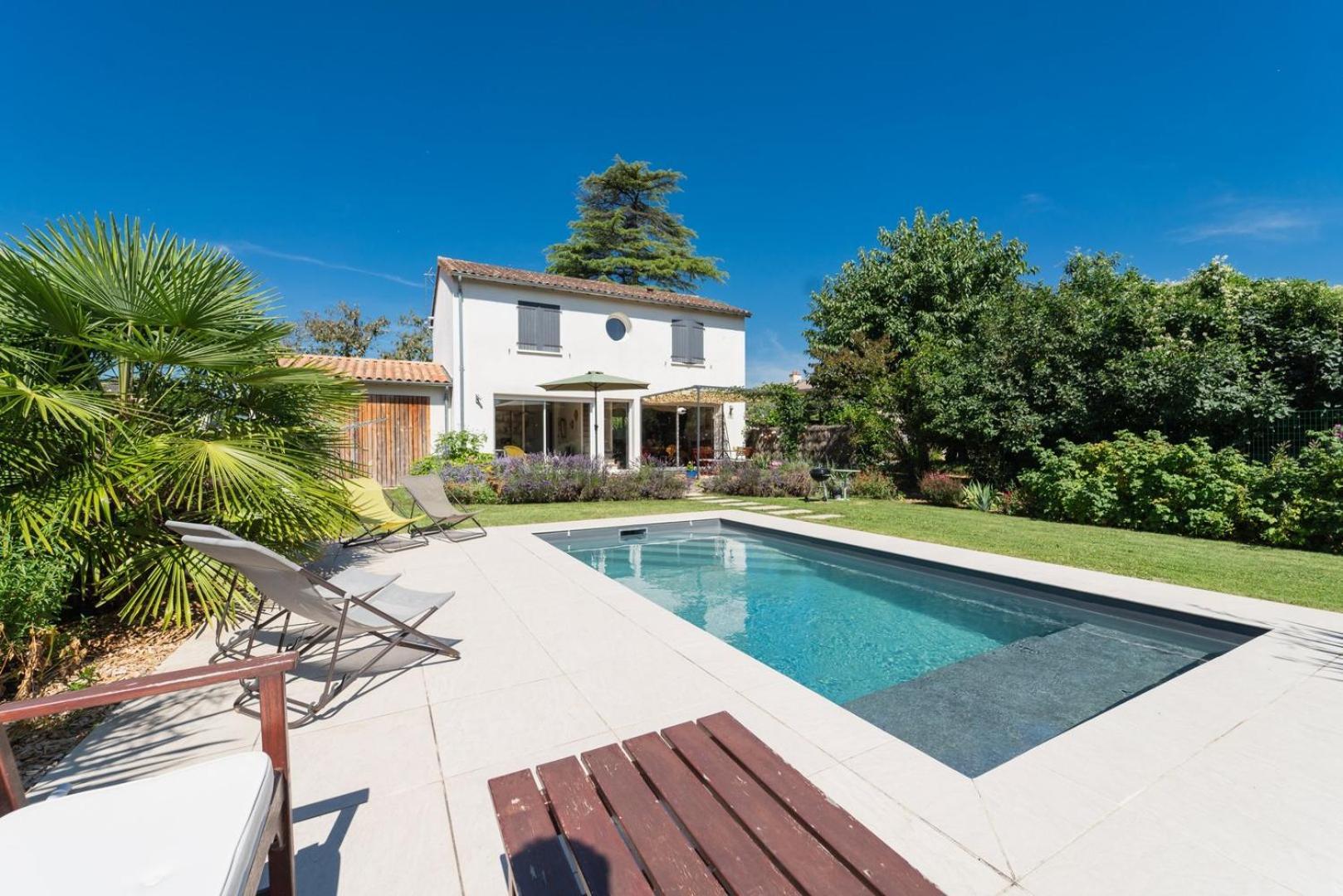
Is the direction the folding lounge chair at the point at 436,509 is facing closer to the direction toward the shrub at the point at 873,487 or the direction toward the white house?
the shrub

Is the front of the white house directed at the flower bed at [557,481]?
yes

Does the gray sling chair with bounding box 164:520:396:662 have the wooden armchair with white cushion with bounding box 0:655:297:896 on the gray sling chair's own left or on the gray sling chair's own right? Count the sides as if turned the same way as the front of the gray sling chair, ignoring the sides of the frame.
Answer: on the gray sling chair's own right

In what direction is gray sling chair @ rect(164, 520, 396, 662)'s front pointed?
to the viewer's right

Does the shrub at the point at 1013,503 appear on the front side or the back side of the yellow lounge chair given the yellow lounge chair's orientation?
on the front side

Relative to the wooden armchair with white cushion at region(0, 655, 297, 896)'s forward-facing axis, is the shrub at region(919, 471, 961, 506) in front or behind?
in front

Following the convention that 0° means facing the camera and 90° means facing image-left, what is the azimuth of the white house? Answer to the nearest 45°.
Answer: approximately 0°

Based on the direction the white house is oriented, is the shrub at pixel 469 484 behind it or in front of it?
in front

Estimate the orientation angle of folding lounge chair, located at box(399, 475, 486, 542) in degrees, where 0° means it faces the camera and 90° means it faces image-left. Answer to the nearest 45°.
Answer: approximately 315°

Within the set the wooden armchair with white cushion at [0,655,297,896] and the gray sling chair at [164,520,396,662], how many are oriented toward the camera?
0

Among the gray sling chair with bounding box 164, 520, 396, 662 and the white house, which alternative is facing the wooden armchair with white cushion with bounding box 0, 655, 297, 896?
the white house

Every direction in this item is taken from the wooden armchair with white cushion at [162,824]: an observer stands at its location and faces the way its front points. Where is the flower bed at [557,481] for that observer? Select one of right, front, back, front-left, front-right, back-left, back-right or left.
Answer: front-left

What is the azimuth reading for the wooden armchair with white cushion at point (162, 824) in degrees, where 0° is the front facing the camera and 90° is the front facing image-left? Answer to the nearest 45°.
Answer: approximately 270°

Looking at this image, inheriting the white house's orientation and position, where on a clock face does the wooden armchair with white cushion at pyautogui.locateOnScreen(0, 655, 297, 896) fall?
The wooden armchair with white cushion is roughly at 12 o'clock from the white house.
